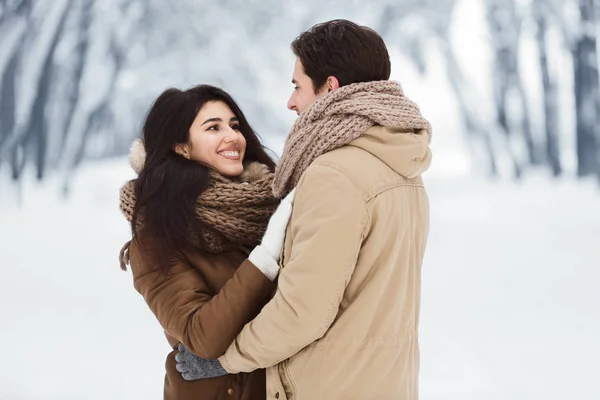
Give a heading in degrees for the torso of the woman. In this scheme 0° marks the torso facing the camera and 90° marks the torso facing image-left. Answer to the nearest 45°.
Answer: approximately 315°

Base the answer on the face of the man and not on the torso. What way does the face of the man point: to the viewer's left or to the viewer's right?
to the viewer's left

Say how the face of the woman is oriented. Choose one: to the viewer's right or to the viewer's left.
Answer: to the viewer's right
